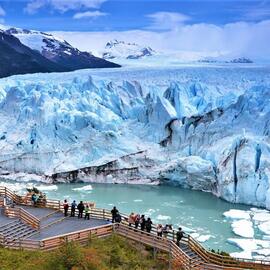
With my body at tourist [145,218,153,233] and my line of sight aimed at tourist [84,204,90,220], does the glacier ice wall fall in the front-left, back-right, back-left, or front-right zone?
front-right

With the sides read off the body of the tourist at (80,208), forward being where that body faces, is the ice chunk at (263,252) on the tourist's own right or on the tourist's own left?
on the tourist's own right

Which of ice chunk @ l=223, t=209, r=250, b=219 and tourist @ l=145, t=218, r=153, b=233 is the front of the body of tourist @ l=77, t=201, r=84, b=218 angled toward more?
the ice chunk

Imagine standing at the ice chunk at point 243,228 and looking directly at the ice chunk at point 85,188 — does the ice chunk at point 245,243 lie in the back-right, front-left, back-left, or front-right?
back-left

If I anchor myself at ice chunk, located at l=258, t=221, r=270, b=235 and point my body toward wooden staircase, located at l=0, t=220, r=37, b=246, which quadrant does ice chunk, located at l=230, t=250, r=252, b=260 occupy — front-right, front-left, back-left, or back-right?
front-left

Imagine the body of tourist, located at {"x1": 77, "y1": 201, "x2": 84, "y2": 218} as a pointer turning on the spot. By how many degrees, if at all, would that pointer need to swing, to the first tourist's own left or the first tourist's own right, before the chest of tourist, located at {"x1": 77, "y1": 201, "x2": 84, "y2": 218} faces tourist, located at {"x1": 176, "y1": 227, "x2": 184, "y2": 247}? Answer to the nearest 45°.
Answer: approximately 135° to the first tourist's own right

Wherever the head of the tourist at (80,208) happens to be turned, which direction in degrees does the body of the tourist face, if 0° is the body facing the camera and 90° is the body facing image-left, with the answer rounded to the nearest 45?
approximately 180°

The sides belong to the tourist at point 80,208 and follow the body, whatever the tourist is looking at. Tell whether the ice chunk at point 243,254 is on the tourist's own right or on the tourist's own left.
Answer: on the tourist's own right

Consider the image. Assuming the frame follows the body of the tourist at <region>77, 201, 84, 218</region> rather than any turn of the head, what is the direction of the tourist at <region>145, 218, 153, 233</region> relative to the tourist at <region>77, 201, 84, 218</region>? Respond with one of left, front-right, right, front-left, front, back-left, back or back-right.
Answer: back-right

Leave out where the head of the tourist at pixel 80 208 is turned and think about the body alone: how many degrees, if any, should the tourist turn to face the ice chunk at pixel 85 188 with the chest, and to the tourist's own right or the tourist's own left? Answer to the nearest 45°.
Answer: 0° — they already face it

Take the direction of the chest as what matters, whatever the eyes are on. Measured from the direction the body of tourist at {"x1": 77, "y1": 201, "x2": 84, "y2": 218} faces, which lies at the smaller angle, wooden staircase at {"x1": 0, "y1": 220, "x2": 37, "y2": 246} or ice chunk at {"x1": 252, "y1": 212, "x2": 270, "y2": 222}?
the ice chunk

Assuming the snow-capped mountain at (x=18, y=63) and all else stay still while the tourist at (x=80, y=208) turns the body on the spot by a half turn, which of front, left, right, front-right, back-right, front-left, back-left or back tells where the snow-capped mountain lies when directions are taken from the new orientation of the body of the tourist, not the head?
back

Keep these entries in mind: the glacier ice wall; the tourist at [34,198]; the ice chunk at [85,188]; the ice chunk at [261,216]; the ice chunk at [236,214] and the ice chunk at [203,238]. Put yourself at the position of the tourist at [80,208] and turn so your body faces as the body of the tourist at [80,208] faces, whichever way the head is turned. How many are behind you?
0
